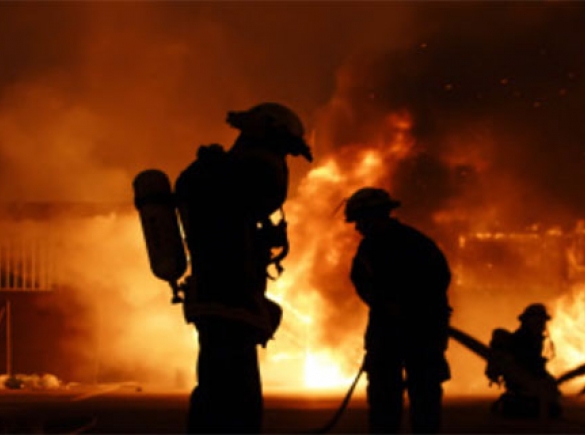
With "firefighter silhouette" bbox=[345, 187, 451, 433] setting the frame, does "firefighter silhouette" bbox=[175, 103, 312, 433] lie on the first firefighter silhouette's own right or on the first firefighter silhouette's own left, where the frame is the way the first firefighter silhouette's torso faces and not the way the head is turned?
on the first firefighter silhouette's own left

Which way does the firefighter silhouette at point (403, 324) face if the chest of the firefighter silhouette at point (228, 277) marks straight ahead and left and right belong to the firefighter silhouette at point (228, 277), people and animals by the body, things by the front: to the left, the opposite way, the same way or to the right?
the opposite way

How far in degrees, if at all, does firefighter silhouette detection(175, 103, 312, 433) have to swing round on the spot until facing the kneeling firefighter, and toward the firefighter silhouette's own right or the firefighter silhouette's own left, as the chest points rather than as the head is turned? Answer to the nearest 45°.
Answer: approximately 45° to the firefighter silhouette's own left

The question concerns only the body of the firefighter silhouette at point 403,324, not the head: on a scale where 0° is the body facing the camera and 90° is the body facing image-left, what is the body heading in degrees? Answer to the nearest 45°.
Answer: approximately 90°

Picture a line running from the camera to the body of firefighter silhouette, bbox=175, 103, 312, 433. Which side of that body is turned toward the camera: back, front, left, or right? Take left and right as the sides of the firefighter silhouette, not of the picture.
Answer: right

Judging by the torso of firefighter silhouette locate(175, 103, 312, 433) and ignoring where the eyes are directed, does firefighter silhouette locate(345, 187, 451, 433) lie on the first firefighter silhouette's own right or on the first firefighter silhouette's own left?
on the first firefighter silhouette's own left

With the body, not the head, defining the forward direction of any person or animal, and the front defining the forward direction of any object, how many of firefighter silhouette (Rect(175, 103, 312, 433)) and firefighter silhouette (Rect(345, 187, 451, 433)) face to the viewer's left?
1

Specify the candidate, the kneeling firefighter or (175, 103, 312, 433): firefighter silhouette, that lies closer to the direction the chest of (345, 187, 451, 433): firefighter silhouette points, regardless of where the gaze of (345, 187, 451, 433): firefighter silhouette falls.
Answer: the firefighter silhouette
